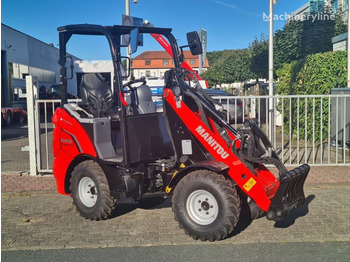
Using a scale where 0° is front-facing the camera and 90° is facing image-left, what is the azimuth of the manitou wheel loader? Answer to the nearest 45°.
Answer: approximately 315°

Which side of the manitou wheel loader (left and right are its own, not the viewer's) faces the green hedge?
left

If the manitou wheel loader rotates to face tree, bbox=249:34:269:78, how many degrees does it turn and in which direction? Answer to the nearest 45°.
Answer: approximately 135° to its left

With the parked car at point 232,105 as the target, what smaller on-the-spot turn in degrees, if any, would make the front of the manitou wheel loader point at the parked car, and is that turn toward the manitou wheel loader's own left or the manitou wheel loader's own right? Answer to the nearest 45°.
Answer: approximately 135° to the manitou wheel loader's own left

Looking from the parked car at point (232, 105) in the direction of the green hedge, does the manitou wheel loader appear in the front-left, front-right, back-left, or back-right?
back-right
